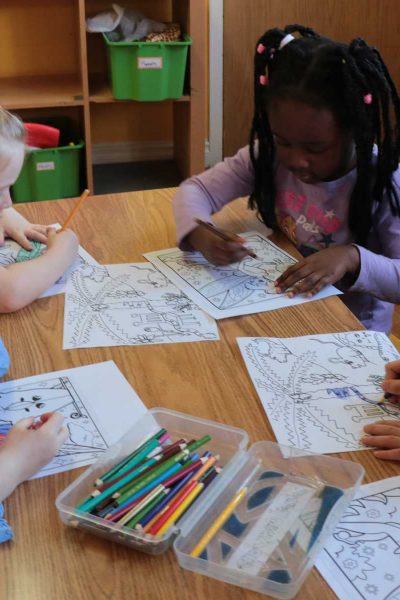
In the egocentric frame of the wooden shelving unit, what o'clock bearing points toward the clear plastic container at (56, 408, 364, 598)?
The clear plastic container is roughly at 12 o'clock from the wooden shelving unit.

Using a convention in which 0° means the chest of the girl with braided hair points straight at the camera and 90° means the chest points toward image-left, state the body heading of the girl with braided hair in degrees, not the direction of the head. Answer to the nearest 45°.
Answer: approximately 45°

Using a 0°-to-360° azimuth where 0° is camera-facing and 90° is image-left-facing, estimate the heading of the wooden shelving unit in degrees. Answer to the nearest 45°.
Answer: approximately 0°

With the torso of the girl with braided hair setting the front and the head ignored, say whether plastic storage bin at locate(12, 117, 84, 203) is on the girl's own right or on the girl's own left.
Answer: on the girl's own right

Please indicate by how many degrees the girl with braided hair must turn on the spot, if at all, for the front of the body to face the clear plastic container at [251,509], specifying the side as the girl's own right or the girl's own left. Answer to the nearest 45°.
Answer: approximately 45° to the girl's own left
